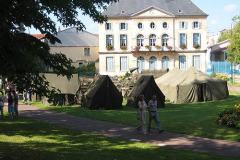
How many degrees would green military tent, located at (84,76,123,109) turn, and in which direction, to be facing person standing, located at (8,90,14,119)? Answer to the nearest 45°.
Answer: approximately 45° to its right

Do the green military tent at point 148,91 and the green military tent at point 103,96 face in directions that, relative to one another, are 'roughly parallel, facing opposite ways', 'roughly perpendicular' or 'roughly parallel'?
roughly parallel

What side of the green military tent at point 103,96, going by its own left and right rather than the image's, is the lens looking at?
front

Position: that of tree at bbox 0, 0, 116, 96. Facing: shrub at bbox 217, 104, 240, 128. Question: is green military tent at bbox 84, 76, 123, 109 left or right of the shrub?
left

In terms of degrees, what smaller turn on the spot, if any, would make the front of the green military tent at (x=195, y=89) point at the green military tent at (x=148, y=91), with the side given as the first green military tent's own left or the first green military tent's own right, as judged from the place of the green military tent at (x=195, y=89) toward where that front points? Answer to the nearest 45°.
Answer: approximately 90° to the first green military tent's own right

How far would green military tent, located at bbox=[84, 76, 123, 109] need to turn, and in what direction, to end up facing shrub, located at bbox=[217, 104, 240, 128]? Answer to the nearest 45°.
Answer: approximately 45° to its left

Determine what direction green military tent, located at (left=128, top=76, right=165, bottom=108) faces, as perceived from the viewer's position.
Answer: facing the viewer

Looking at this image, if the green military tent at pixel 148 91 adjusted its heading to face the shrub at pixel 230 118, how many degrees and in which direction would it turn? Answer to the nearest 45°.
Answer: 0° — it already faces it

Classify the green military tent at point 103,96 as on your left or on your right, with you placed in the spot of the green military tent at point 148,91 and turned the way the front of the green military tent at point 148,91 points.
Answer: on your right

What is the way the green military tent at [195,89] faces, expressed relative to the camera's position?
facing the viewer and to the right of the viewer

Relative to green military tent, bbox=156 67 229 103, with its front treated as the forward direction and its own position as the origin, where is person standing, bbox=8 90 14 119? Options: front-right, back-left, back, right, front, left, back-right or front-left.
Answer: right

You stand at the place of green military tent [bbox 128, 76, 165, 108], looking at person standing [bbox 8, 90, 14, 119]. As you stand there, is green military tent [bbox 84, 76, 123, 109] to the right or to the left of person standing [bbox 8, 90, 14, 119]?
right

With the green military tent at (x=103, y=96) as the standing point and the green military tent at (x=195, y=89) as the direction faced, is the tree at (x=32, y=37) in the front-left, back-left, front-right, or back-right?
back-right

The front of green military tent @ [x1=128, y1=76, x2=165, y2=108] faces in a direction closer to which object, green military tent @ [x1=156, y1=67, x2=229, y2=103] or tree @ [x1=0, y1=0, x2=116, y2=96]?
the tree

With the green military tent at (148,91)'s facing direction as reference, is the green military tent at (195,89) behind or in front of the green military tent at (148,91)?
behind

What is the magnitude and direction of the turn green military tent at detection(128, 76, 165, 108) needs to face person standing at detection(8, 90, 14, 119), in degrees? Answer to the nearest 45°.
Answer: approximately 45° to its right

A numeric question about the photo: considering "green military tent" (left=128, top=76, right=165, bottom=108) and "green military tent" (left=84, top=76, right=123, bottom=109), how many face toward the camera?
2
